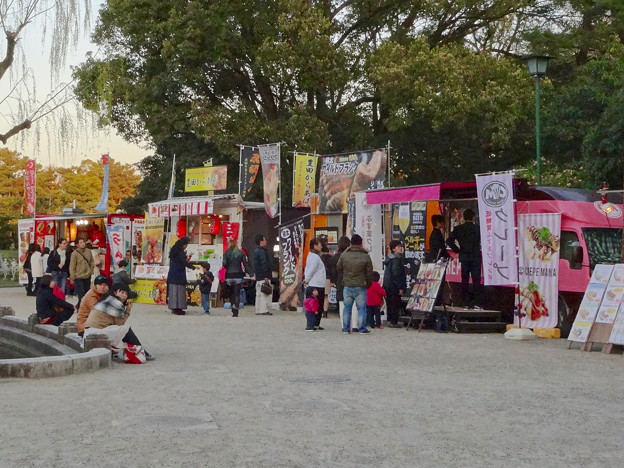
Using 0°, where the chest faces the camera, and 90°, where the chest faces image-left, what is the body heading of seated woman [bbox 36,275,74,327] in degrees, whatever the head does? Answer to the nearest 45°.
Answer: approximately 270°

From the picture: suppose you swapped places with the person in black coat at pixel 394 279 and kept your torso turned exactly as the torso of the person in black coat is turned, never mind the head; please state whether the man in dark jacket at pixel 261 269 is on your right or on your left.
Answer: on your left

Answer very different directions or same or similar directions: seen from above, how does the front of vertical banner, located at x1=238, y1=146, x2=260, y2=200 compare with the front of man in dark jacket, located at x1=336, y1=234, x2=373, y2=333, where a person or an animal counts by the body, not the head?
very different directions

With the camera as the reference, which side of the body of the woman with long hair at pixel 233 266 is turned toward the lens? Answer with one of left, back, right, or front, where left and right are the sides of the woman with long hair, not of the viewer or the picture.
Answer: back

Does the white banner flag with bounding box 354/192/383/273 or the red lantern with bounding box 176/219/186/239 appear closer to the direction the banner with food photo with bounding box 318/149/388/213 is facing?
the white banner flag
